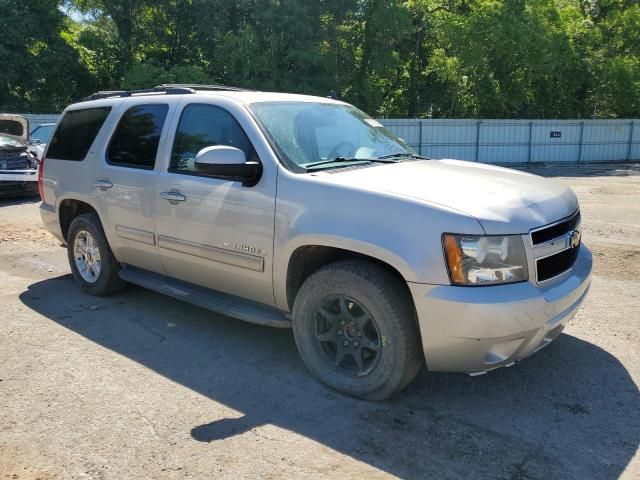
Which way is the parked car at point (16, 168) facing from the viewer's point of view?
toward the camera

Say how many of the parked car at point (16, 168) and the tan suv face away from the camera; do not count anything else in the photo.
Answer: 0

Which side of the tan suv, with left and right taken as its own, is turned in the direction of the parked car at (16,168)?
back

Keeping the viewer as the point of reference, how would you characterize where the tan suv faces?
facing the viewer and to the right of the viewer

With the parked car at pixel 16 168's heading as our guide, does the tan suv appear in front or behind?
in front
